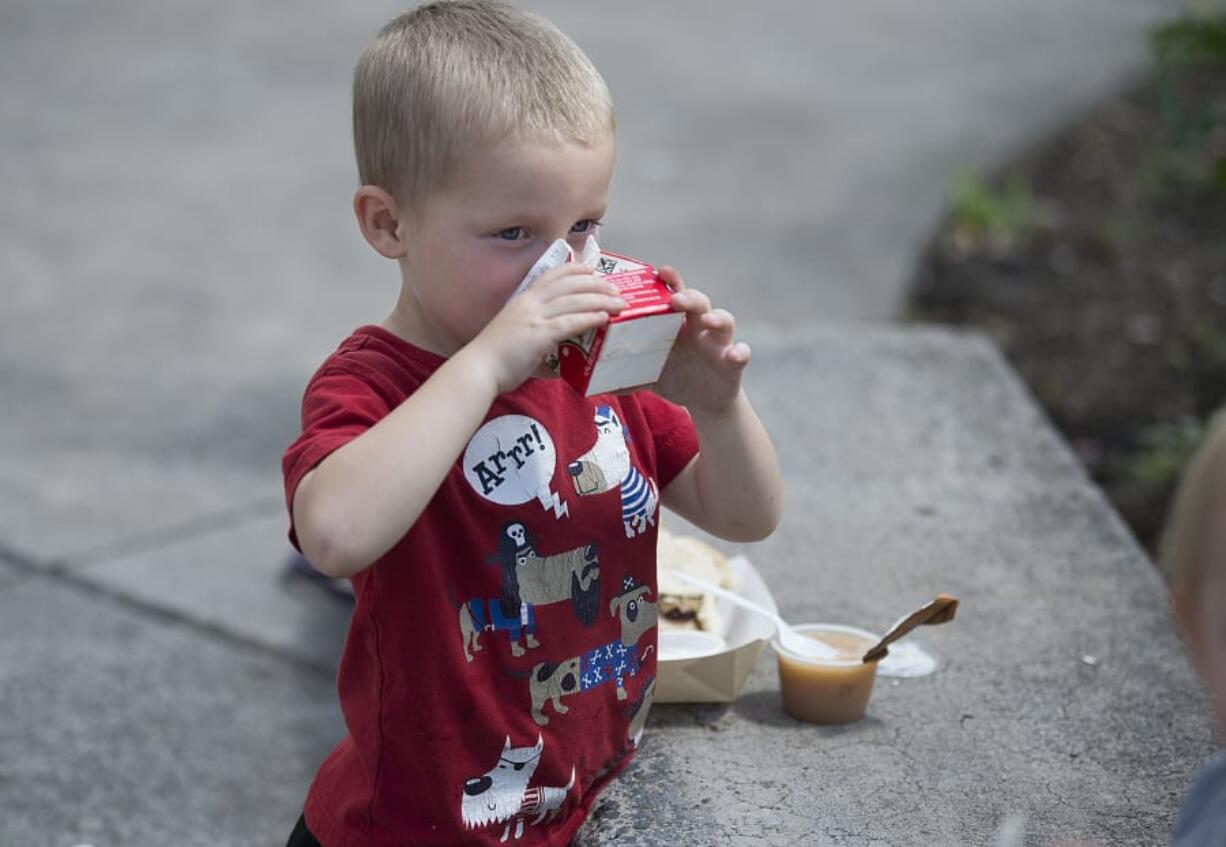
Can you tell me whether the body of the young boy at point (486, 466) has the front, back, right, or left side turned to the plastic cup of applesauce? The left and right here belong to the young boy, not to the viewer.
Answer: left

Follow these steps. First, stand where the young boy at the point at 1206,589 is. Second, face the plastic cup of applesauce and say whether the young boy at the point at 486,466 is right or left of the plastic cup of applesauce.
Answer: left

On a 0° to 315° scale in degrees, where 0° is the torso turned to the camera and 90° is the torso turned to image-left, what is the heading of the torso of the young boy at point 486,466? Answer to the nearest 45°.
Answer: approximately 315°

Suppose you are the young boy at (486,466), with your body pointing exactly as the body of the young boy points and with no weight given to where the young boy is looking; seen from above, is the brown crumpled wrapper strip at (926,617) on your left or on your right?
on your left

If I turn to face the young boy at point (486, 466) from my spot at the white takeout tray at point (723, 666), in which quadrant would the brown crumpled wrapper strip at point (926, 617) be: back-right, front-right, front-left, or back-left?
back-left

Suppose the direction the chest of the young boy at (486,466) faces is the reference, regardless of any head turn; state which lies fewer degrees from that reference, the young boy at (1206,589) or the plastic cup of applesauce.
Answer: the young boy

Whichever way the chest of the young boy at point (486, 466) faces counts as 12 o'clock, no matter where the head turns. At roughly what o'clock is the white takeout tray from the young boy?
The white takeout tray is roughly at 9 o'clock from the young boy.

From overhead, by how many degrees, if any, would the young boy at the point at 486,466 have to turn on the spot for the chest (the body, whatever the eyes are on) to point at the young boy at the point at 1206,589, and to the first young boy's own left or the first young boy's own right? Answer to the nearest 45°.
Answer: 0° — they already face them

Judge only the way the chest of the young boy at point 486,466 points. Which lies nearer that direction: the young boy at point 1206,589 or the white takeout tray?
the young boy

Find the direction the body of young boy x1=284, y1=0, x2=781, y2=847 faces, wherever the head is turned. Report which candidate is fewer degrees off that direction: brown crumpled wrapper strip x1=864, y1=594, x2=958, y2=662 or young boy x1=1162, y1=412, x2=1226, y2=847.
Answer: the young boy

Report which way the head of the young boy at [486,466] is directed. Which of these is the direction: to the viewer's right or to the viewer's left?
to the viewer's right
